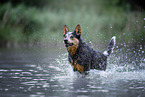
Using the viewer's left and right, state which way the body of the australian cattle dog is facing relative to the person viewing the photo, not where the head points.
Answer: facing the viewer and to the left of the viewer
